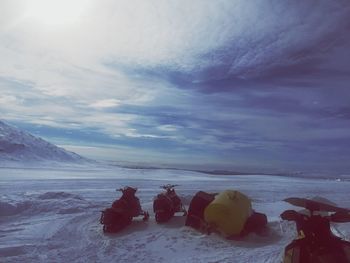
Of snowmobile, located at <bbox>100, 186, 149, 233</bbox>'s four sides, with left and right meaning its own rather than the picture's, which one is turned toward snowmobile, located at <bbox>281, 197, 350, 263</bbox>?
right

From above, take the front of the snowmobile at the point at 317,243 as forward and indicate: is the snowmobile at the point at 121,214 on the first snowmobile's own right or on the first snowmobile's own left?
on the first snowmobile's own left

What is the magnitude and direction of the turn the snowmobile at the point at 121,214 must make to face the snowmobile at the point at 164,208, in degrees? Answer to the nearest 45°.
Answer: approximately 45° to its right

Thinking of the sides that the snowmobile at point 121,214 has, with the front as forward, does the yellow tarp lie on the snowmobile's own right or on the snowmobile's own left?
on the snowmobile's own right

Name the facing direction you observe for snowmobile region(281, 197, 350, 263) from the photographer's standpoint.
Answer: facing away from the viewer

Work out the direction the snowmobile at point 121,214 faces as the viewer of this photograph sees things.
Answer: facing away from the viewer and to the right of the viewer
